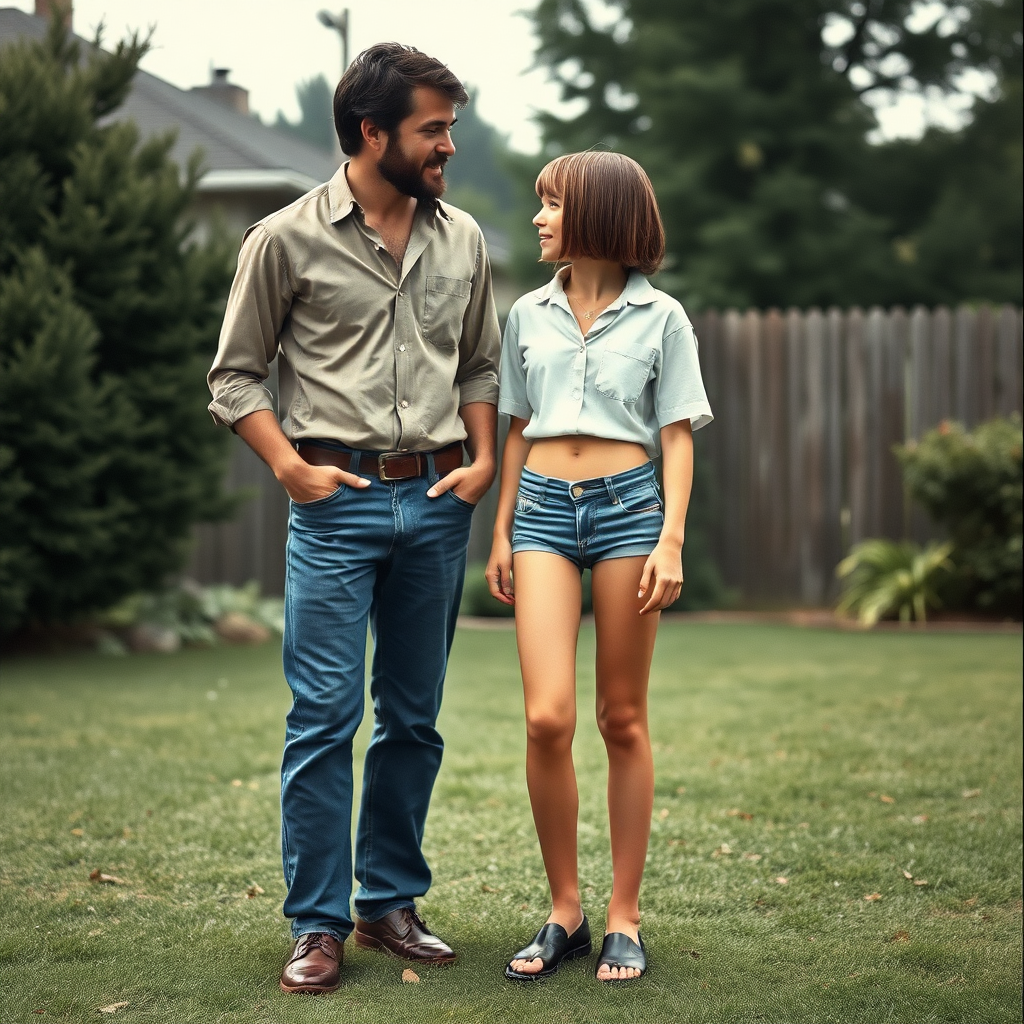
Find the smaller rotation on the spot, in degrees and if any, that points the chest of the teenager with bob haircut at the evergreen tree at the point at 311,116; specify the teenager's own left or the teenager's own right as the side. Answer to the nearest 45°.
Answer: approximately 180°

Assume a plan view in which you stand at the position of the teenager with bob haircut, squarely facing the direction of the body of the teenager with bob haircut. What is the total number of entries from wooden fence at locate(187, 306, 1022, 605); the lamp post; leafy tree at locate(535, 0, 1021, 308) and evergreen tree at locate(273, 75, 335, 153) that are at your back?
4

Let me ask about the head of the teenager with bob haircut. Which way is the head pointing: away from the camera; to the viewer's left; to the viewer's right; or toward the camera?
to the viewer's left

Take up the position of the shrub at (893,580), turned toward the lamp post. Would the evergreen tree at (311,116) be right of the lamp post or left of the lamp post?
right

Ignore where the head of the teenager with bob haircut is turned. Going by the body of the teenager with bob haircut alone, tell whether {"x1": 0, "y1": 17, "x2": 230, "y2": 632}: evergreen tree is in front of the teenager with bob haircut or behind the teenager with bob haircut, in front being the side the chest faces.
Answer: behind

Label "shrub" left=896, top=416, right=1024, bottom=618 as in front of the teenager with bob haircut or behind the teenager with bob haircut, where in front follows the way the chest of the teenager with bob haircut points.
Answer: behind

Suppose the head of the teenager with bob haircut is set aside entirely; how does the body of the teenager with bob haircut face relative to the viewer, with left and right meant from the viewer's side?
facing the viewer

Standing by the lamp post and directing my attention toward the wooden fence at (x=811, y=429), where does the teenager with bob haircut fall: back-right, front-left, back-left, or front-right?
front-right

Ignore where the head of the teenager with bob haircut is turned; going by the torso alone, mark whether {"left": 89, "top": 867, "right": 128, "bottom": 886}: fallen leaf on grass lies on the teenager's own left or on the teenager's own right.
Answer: on the teenager's own right

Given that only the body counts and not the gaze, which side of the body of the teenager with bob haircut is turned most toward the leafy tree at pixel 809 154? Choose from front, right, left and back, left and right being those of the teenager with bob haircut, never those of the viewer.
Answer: back

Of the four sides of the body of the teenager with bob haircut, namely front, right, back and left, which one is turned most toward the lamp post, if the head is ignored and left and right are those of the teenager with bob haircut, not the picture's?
back
